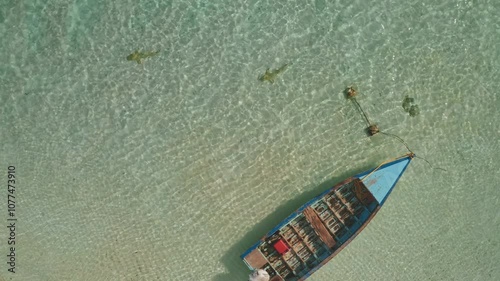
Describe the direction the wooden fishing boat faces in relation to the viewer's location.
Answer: facing away from the viewer and to the right of the viewer
